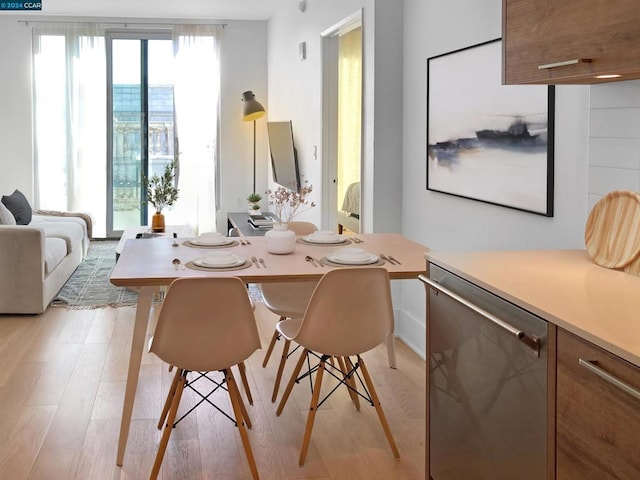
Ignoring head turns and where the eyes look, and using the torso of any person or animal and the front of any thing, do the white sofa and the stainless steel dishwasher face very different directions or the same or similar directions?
very different directions

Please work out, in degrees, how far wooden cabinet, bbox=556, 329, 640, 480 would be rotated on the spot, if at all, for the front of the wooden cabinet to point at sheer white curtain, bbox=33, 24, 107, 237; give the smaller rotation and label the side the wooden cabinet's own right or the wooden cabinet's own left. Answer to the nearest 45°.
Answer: approximately 90° to the wooden cabinet's own right

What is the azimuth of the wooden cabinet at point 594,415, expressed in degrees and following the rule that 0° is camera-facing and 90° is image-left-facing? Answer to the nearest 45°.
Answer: approximately 45°

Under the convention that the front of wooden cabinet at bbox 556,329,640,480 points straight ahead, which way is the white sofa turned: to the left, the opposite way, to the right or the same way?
the opposite way

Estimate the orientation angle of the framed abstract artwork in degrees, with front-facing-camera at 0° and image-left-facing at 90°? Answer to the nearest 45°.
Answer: approximately 45°

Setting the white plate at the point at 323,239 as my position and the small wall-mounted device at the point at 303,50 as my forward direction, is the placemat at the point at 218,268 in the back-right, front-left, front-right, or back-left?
back-left
